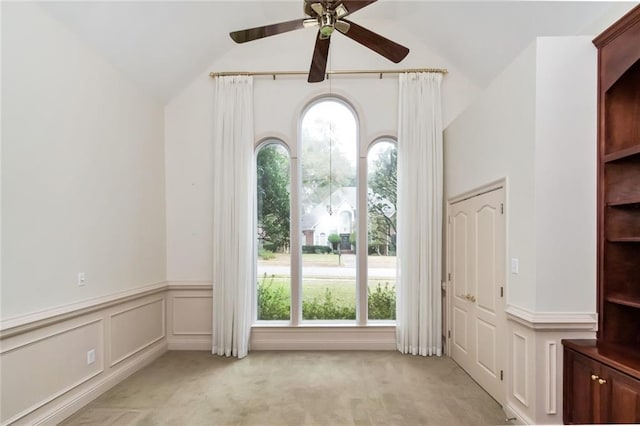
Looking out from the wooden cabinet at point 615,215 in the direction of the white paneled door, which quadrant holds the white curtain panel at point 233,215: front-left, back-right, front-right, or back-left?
front-left

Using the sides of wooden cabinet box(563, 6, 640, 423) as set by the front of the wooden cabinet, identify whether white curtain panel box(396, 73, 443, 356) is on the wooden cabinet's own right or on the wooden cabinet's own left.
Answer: on the wooden cabinet's own right

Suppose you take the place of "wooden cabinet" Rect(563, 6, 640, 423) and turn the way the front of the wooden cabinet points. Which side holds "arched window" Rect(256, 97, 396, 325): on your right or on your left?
on your right

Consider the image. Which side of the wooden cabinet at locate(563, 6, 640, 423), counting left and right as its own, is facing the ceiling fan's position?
front

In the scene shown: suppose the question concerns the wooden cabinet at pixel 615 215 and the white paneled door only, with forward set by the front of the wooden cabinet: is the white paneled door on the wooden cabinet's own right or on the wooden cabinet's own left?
on the wooden cabinet's own right

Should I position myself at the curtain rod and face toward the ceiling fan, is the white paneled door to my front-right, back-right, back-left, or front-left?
front-left

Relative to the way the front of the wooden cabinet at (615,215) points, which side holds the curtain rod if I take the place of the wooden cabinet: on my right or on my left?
on my right

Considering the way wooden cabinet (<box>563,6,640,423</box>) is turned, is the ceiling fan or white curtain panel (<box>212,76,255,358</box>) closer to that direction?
the ceiling fan

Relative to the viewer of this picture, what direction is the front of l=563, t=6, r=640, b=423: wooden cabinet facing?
facing the viewer and to the left of the viewer
